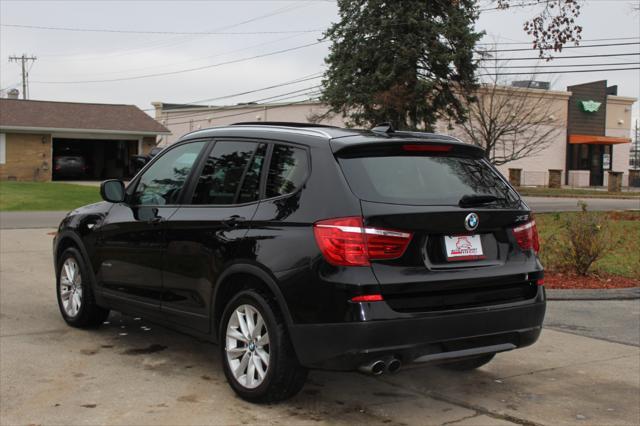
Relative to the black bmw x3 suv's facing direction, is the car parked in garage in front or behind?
in front

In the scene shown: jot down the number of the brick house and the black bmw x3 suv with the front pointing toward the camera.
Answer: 1

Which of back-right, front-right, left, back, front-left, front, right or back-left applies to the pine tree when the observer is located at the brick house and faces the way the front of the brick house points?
front-left

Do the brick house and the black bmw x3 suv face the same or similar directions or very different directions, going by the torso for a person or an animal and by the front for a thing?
very different directions

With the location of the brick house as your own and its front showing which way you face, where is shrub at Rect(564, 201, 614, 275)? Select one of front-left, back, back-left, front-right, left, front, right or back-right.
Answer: front

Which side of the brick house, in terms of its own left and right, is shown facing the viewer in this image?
front

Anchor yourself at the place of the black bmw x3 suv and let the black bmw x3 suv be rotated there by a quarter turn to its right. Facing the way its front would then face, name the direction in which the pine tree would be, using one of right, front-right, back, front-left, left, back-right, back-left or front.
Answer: front-left

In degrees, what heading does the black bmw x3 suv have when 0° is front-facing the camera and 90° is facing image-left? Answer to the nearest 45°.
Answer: approximately 135°

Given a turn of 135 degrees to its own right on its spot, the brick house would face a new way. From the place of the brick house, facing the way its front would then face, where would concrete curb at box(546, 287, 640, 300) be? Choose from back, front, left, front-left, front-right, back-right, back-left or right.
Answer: back-left

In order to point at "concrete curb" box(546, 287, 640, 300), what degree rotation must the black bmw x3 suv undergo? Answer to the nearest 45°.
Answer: approximately 90° to its right

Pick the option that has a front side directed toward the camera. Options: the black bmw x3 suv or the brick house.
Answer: the brick house

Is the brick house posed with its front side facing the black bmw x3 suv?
yes

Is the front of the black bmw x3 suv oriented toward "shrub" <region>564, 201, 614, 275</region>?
no
